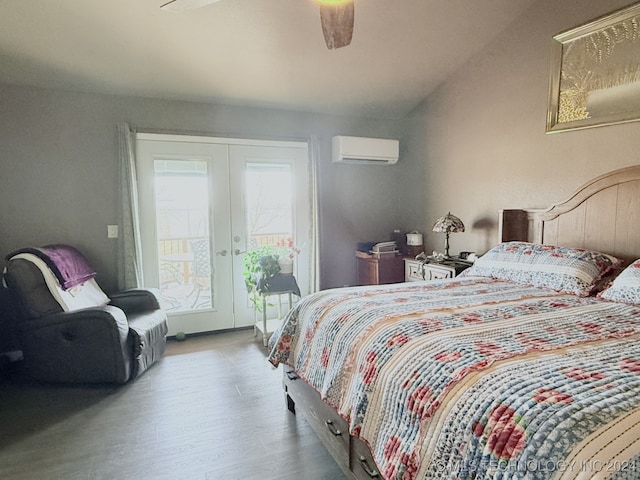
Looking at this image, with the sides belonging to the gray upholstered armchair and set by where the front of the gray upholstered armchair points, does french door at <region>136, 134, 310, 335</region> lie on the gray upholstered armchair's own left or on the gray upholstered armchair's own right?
on the gray upholstered armchair's own left

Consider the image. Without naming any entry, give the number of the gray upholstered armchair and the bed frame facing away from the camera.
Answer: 0

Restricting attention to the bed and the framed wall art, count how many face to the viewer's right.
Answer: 0

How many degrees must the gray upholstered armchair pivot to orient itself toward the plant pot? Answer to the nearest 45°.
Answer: approximately 45° to its left

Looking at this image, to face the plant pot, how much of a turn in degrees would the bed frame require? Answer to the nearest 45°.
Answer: approximately 45° to its right

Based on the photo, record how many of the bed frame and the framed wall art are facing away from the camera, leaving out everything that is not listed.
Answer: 0

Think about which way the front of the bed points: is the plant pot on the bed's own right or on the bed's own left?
on the bed's own right

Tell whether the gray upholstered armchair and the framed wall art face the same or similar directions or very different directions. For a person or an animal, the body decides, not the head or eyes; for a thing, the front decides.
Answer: very different directions

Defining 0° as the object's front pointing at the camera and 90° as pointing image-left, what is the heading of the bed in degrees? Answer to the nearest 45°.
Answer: approximately 45°
